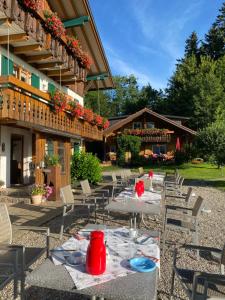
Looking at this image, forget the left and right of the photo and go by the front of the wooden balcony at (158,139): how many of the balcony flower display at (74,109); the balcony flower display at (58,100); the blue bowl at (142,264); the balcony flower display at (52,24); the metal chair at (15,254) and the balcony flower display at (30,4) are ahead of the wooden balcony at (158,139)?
6

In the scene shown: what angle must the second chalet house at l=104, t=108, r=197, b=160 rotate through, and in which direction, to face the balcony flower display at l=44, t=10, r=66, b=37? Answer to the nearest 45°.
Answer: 0° — it already faces it

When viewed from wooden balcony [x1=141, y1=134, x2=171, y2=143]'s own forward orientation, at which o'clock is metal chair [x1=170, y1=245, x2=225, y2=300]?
The metal chair is roughly at 12 o'clock from the wooden balcony.

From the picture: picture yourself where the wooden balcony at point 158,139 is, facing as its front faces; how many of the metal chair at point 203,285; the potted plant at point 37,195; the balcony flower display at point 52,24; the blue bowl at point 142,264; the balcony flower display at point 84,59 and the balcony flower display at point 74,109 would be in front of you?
6

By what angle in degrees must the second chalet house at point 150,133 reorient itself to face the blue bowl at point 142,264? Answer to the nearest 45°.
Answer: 0° — it already faces it

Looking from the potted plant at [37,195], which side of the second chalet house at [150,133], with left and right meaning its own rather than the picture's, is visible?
front

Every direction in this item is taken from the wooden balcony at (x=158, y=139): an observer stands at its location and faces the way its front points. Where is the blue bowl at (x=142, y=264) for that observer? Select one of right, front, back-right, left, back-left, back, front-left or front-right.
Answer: front

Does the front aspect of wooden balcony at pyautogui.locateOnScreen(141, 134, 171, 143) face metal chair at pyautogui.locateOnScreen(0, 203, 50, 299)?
yes

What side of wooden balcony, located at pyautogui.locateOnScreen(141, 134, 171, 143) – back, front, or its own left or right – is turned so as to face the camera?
front

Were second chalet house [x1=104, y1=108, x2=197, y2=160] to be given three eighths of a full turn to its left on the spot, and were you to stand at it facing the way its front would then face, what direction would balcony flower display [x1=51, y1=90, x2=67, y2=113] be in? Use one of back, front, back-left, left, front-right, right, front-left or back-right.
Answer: back-right

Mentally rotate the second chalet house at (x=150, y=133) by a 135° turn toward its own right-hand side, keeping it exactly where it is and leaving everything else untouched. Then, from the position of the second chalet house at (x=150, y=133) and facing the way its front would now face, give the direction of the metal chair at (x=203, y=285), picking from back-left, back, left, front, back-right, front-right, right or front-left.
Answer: back-left

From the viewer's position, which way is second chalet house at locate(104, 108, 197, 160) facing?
facing the viewer

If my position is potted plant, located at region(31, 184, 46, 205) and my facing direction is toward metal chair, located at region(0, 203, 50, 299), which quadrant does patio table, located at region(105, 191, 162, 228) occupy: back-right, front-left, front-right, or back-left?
front-left

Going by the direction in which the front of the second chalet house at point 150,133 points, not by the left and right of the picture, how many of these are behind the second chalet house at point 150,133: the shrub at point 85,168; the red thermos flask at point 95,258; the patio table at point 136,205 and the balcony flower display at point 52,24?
0

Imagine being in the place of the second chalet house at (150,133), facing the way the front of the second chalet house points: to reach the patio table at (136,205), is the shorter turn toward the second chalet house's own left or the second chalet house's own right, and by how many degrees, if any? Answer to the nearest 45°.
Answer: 0° — it already faces it

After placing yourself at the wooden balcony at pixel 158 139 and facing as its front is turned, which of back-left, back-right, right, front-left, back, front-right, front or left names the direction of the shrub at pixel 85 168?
front

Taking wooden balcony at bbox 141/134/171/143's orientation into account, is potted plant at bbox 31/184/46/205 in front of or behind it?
in front

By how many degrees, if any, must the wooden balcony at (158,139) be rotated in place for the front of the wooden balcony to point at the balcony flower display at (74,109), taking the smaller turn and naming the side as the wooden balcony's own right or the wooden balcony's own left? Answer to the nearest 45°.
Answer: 0° — it already faces it
